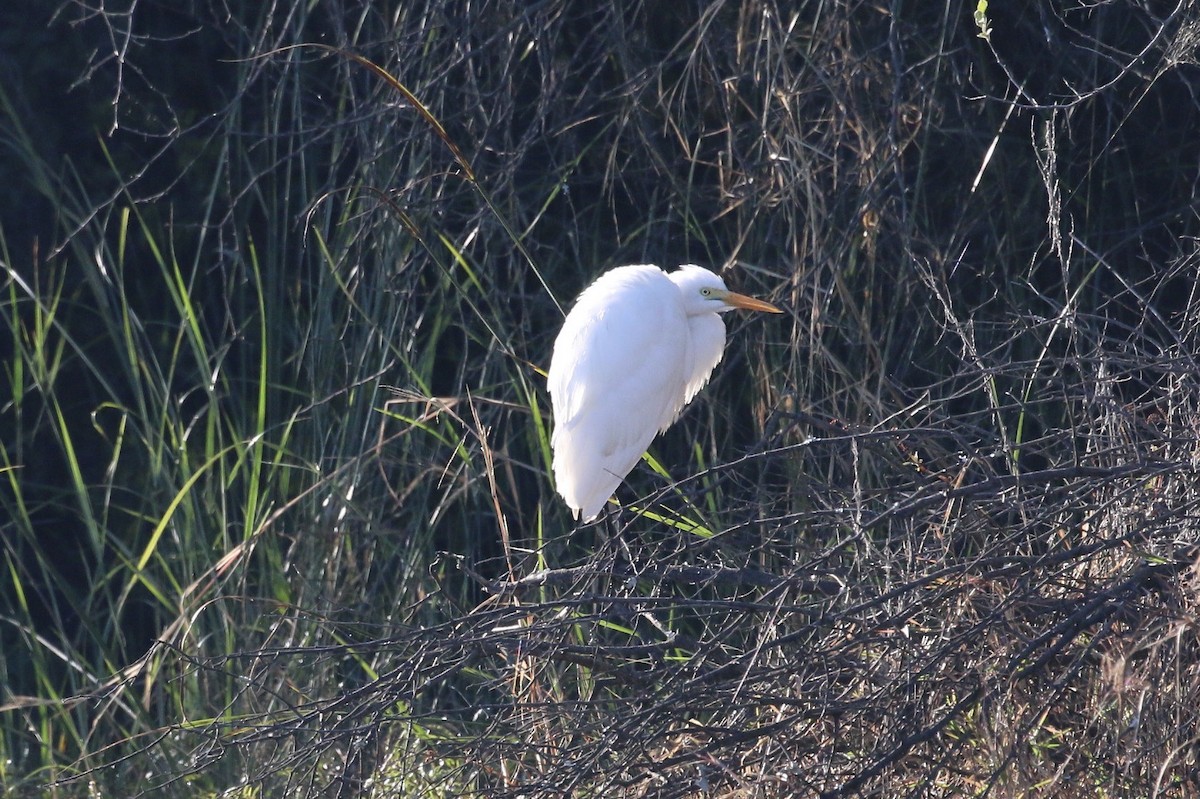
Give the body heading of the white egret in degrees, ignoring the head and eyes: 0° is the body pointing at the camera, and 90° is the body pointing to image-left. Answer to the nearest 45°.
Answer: approximately 270°
